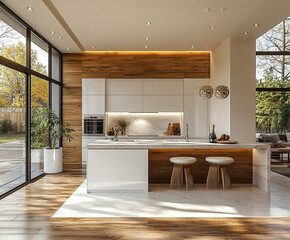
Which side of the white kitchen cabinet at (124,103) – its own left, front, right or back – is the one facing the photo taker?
front

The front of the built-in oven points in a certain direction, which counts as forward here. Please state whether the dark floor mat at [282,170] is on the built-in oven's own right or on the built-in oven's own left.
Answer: on the built-in oven's own left

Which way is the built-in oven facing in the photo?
toward the camera

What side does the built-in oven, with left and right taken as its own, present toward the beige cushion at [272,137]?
left

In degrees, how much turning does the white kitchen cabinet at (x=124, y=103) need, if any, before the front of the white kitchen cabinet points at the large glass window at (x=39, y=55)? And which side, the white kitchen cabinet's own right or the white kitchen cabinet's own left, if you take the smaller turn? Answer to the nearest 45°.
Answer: approximately 45° to the white kitchen cabinet's own right

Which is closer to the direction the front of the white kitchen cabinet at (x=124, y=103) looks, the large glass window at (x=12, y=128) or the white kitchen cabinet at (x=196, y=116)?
the large glass window

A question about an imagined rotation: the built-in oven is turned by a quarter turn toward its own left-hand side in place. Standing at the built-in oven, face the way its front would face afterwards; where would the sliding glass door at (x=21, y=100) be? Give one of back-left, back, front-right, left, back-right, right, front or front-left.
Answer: back-right

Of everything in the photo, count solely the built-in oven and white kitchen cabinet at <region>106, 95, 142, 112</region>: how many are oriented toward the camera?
2

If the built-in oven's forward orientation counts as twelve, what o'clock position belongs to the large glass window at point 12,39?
The large glass window is roughly at 1 o'clock from the built-in oven.
